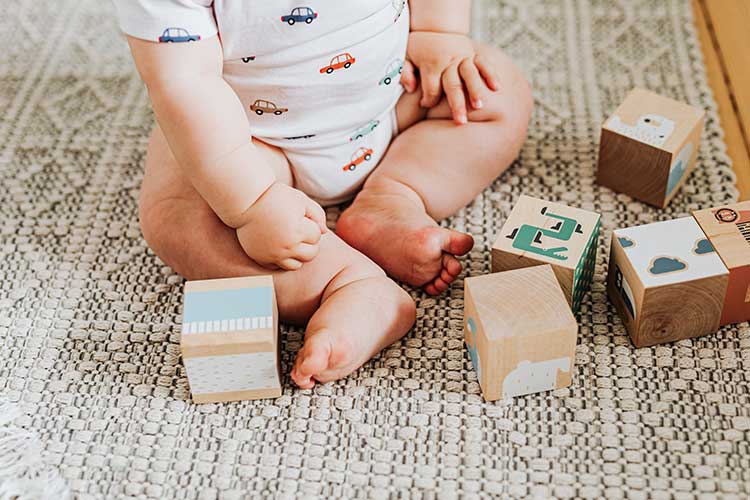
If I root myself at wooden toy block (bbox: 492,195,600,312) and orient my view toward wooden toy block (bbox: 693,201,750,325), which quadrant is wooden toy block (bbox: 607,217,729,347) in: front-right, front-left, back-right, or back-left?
front-right

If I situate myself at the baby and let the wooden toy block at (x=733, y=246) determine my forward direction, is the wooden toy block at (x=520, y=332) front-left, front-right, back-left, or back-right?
front-right

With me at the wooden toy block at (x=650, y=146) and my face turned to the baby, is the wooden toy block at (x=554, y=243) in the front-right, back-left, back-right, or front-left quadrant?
front-left

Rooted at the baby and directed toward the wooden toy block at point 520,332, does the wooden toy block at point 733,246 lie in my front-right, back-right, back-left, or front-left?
front-left

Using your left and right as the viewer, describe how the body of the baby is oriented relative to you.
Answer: facing the viewer and to the right of the viewer

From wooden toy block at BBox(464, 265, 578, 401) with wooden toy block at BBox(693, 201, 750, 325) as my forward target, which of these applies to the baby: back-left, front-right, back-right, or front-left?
back-left

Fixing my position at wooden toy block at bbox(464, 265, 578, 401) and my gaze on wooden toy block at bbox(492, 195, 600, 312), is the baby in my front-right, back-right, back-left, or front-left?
front-left
